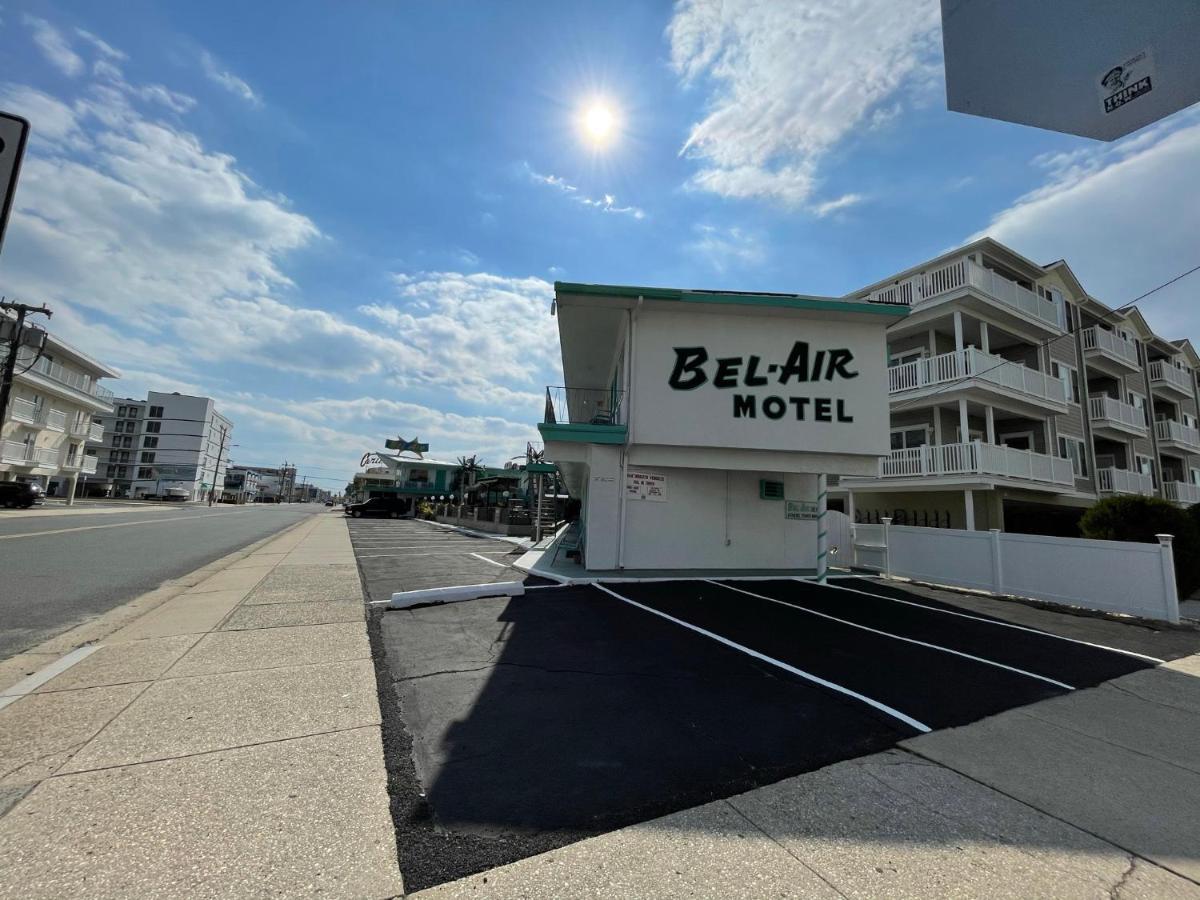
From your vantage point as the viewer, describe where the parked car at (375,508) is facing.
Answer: facing to the left of the viewer

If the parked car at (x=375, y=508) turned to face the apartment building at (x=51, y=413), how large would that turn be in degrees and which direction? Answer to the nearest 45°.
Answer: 0° — it already faces it

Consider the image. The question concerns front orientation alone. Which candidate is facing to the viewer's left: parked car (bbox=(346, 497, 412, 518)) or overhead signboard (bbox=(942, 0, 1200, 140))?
the parked car

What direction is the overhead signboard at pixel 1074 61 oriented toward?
away from the camera

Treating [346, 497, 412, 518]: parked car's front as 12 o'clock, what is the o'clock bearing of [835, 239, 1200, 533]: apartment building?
The apartment building is roughly at 8 o'clock from the parked car.

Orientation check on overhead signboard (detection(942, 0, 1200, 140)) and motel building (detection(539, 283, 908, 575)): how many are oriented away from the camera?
1

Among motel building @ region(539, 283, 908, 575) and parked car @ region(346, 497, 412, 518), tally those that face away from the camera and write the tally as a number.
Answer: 0

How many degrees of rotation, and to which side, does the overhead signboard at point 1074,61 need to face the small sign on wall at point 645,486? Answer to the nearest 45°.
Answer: approximately 45° to its left
